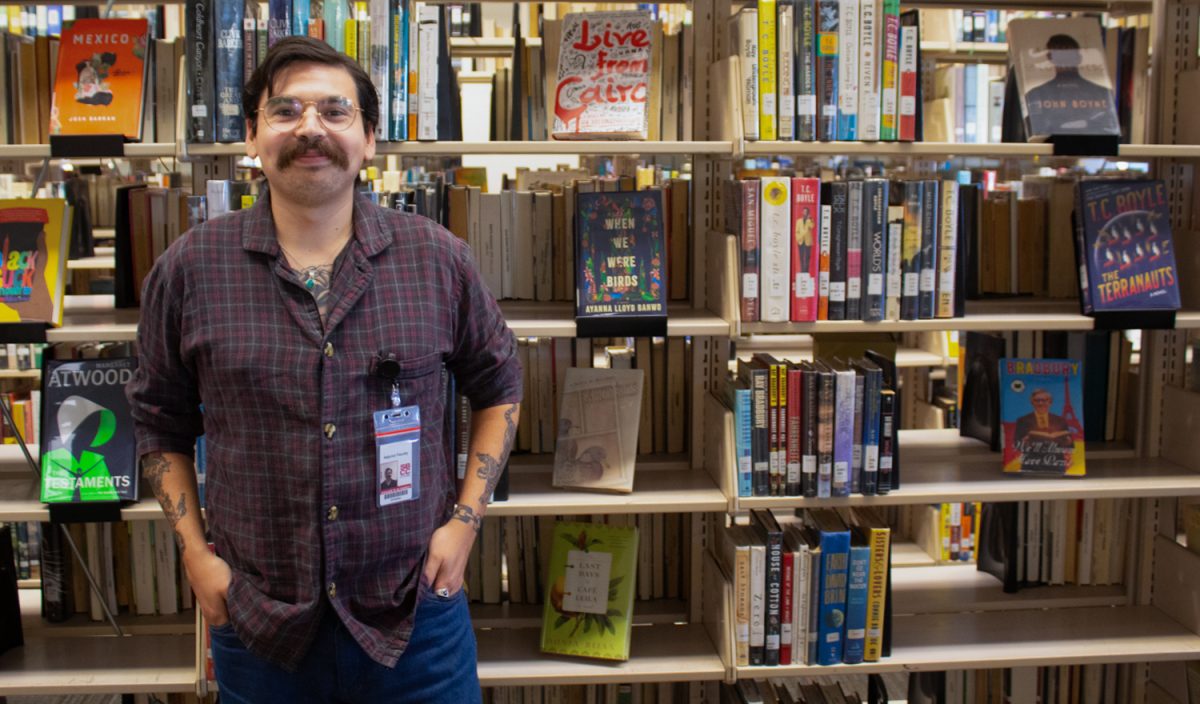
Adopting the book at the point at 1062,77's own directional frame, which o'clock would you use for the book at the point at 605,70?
the book at the point at 605,70 is roughly at 2 o'clock from the book at the point at 1062,77.

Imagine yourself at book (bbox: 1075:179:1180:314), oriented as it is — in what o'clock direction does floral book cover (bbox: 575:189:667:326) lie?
The floral book cover is roughly at 2 o'clock from the book.

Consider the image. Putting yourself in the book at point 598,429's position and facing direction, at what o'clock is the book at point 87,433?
the book at point 87,433 is roughly at 3 o'clock from the book at point 598,429.

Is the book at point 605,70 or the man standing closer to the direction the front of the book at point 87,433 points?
the man standing

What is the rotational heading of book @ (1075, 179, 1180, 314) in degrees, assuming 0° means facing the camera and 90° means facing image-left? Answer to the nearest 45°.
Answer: approximately 0°

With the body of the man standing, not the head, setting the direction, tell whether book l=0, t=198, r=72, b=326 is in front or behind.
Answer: behind

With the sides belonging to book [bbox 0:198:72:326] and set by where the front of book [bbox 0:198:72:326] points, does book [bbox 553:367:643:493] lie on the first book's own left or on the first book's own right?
on the first book's own left

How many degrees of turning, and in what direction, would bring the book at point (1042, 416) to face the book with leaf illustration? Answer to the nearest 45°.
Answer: approximately 45° to its right
